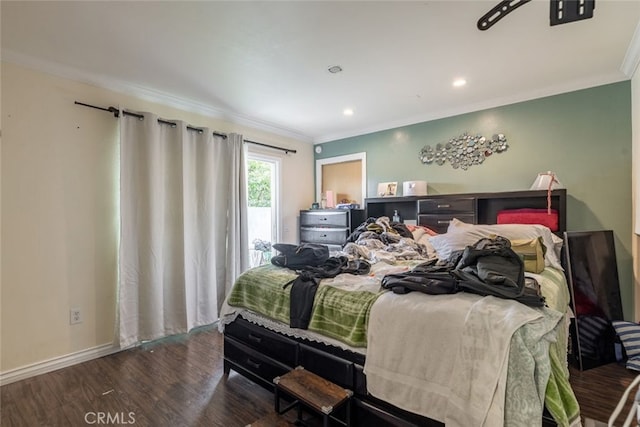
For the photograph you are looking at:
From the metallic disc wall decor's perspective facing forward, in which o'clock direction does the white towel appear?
The white towel is roughly at 12 o'clock from the metallic disc wall decor.

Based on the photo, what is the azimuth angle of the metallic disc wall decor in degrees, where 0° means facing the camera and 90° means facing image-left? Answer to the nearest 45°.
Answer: approximately 0°

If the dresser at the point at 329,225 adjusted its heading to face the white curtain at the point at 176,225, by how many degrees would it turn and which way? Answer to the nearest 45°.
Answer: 0° — it already faces it

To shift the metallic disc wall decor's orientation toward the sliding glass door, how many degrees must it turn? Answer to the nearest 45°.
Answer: approximately 90° to its right

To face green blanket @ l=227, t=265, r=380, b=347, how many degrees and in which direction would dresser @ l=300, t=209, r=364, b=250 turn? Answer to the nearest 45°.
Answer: approximately 45° to its left

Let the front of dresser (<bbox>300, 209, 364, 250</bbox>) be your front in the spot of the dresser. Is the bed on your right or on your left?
on your left

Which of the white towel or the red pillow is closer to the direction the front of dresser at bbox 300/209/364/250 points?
the white towel
